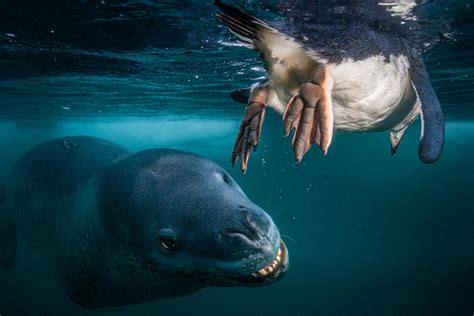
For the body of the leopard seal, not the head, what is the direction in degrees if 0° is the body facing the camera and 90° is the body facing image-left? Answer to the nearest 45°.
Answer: approximately 315°
